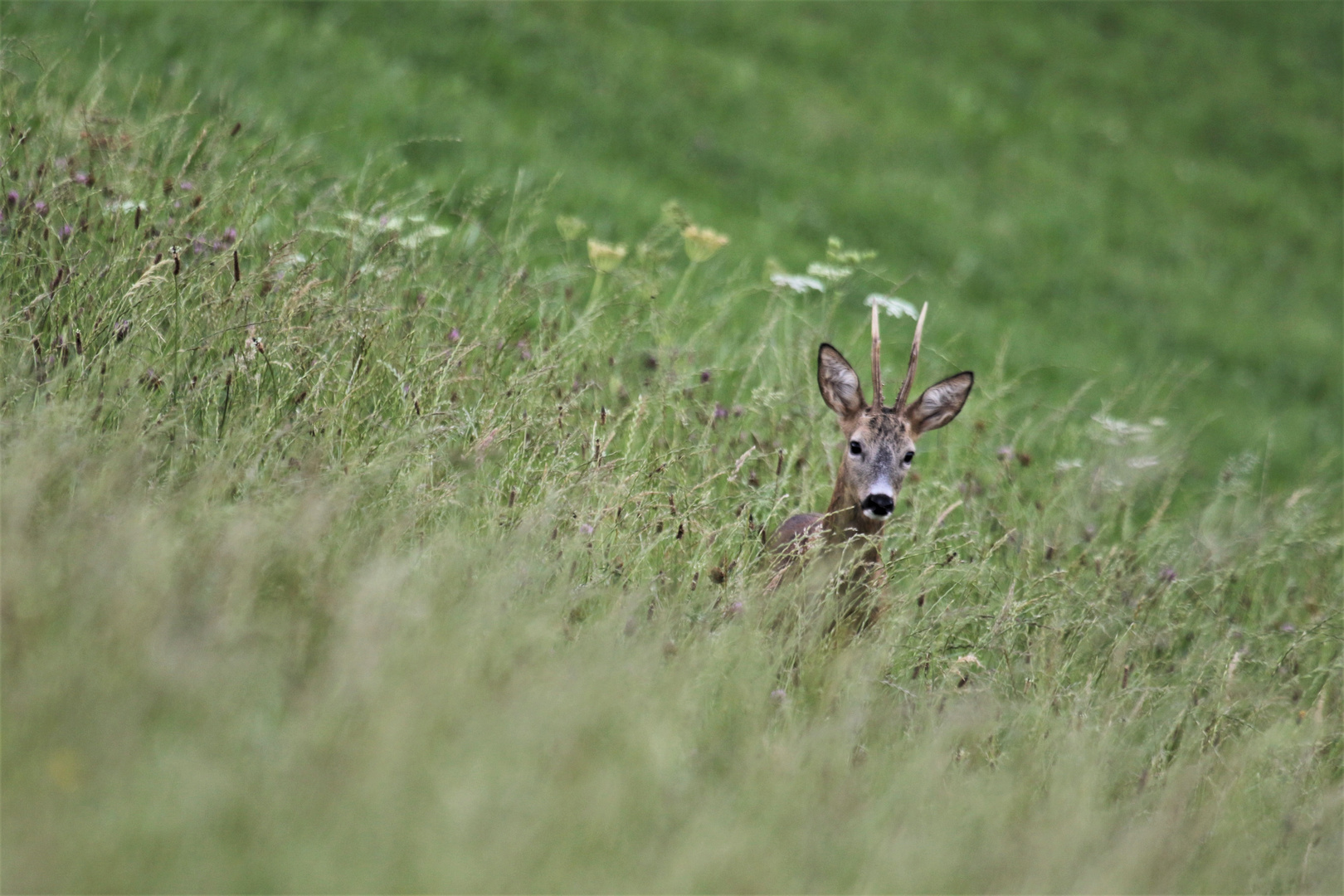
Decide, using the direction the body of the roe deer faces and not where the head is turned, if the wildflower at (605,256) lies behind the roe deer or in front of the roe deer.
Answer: behind

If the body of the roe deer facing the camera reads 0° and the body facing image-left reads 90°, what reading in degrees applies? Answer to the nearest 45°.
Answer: approximately 315°

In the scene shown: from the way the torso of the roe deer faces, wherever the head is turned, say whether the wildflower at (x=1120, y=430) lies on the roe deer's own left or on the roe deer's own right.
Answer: on the roe deer's own left

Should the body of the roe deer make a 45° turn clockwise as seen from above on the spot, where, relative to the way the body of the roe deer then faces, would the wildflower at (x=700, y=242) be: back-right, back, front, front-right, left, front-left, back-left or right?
back-right

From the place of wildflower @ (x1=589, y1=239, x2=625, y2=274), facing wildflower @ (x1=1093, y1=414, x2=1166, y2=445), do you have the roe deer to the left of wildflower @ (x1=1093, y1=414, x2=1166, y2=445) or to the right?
right
